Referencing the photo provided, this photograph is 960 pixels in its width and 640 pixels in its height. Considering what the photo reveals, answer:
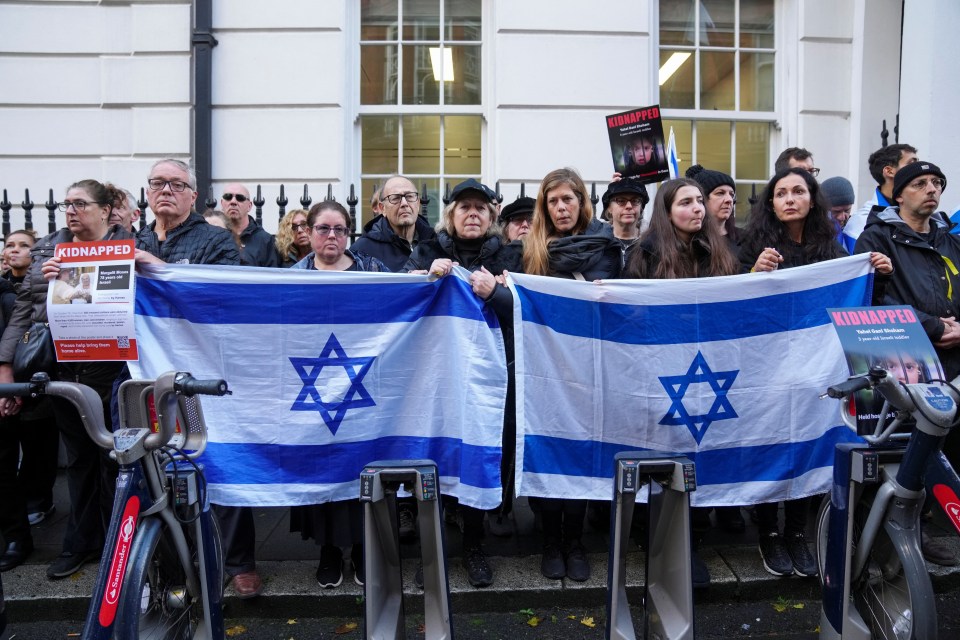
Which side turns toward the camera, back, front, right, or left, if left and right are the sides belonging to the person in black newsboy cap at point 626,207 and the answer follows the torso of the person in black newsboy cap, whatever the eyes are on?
front

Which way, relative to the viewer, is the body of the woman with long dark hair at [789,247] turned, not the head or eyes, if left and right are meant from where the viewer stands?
facing the viewer

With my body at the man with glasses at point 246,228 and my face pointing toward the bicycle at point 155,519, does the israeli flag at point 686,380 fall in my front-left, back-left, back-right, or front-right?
front-left

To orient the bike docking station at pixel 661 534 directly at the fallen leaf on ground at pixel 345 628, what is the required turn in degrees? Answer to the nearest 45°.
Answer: approximately 90° to its right

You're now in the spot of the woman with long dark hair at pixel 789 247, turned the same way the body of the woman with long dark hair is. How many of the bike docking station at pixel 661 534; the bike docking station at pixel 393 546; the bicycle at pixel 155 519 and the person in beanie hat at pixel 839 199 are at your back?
1

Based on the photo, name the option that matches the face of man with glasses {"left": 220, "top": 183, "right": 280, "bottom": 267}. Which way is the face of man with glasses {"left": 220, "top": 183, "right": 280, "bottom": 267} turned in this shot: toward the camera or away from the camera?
toward the camera

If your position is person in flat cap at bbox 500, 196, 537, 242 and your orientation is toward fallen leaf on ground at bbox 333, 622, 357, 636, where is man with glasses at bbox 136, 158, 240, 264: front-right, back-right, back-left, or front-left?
front-right

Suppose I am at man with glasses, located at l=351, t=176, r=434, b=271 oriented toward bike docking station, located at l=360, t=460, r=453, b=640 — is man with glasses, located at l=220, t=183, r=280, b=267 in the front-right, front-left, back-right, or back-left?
back-right

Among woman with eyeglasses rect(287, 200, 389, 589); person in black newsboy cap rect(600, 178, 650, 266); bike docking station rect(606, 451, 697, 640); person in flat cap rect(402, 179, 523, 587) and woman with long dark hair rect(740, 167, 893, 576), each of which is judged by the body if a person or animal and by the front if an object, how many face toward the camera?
5

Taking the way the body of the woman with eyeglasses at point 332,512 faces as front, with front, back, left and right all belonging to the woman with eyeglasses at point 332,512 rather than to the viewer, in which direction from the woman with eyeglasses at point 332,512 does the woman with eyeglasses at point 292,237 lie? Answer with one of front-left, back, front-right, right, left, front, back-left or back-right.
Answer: back

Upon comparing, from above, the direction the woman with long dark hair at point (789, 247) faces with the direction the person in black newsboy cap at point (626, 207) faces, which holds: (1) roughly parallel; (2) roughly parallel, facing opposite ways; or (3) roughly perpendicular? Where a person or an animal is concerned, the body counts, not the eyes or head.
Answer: roughly parallel

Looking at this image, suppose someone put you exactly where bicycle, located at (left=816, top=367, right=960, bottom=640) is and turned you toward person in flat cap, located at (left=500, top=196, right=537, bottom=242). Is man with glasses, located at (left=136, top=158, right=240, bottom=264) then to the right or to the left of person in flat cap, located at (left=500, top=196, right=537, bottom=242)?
left

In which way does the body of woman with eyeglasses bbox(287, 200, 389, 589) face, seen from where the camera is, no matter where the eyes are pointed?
toward the camera

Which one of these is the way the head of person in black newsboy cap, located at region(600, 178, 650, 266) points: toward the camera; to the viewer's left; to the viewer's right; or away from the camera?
toward the camera

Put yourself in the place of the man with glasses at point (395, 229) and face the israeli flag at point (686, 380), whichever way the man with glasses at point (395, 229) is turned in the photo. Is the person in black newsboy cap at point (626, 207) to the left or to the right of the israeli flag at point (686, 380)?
left

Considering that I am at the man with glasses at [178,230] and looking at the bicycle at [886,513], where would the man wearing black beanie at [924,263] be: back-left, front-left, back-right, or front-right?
front-left
